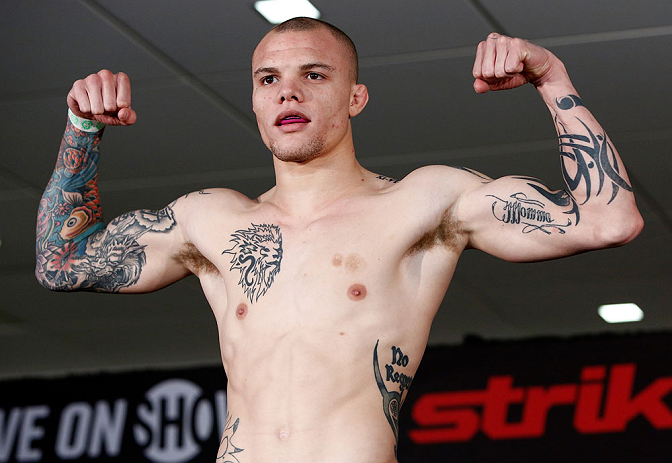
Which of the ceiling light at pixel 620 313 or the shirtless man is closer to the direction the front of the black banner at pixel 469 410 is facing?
the shirtless man

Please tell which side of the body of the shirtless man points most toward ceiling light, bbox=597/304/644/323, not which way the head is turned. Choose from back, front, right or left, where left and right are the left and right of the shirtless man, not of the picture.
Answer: back

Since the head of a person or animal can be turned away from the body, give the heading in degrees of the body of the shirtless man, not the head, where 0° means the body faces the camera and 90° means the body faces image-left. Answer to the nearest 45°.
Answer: approximately 45°

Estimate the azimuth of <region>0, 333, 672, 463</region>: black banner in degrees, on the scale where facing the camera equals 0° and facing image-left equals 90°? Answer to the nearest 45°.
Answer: approximately 0°
